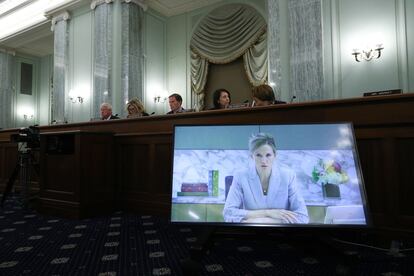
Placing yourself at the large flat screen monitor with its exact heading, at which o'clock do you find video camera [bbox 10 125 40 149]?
The video camera is roughly at 4 o'clock from the large flat screen monitor.

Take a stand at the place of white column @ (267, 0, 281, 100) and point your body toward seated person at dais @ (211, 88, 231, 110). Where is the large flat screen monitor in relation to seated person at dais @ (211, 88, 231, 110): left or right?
left

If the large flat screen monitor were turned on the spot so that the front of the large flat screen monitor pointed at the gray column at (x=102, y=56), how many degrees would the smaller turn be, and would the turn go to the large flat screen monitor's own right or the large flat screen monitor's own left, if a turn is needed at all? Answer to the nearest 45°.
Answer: approximately 135° to the large flat screen monitor's own right

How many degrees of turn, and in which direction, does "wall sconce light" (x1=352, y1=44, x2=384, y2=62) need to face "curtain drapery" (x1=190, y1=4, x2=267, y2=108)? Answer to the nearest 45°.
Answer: approximately 90° to its right

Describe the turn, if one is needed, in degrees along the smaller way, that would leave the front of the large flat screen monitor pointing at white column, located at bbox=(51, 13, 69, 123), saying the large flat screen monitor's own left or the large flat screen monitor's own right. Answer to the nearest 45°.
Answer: approximately 135° to the large flat screen monitor's own right

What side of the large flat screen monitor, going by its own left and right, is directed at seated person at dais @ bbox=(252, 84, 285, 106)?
back

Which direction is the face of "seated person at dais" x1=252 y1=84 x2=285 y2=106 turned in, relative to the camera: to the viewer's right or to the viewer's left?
to the viewer's left
